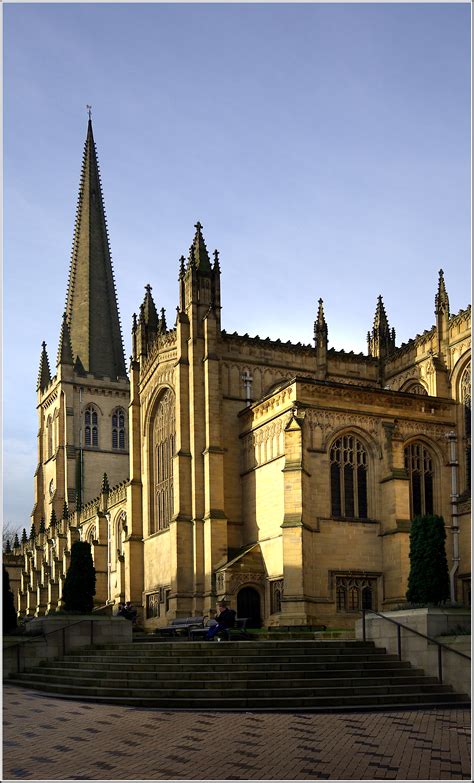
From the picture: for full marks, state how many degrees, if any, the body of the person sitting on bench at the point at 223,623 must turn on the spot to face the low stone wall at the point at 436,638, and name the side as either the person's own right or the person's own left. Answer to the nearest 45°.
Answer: approximately 90° to the person's own left

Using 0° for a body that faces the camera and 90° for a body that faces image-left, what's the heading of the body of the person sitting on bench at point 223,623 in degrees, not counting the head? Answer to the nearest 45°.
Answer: approximately 45°

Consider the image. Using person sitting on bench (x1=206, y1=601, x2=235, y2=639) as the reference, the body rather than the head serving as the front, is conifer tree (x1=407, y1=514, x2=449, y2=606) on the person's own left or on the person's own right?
on the person's own left

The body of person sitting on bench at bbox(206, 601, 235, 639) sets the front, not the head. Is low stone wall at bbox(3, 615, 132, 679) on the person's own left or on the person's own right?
on the person's own right

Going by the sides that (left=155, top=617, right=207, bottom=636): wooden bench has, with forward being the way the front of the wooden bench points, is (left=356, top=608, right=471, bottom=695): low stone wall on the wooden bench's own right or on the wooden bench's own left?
on the wooden bench's own left

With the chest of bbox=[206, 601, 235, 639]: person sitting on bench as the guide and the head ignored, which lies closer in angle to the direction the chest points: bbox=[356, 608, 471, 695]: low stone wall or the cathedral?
the low stone wall
